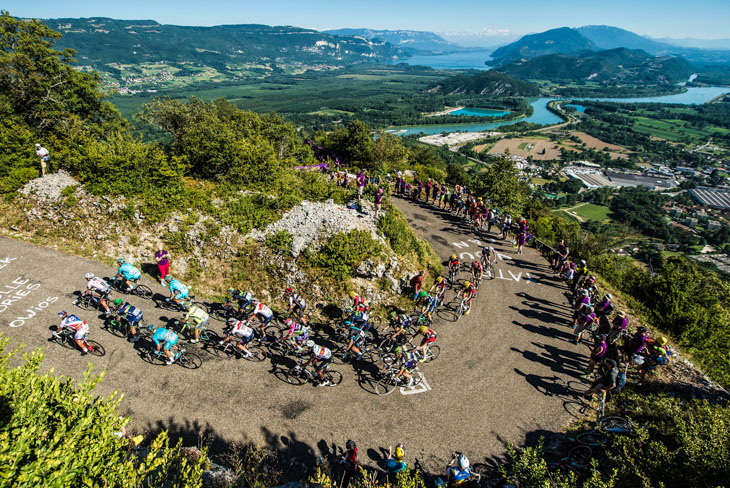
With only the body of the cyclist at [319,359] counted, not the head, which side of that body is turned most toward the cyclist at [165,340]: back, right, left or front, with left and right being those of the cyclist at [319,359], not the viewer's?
front

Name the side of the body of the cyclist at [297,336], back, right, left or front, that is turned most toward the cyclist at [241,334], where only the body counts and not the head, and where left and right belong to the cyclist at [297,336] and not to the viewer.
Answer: front

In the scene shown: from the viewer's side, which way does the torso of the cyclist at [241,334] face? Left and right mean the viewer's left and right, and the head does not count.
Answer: facing to the left of the viewer

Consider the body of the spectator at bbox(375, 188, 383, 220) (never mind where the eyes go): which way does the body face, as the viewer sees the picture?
to the viewer's right

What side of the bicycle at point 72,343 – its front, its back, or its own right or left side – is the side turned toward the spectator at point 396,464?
back
